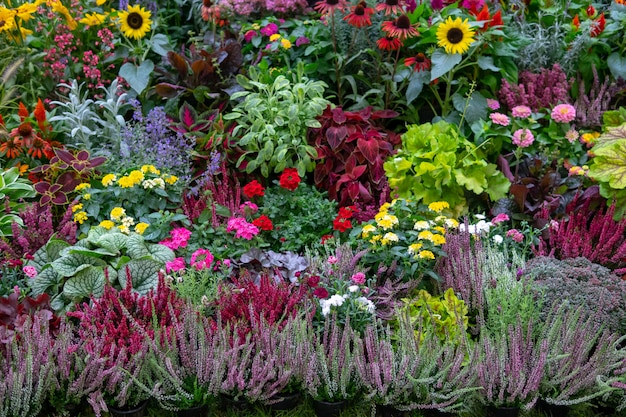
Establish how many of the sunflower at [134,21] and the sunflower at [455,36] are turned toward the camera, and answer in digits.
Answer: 2

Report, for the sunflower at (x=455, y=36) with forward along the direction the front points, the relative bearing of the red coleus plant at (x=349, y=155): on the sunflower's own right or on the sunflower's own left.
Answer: on the sunflower's own right

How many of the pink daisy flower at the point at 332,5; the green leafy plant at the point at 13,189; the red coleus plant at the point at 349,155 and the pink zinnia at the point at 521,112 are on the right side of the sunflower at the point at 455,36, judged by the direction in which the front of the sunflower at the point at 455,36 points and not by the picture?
3

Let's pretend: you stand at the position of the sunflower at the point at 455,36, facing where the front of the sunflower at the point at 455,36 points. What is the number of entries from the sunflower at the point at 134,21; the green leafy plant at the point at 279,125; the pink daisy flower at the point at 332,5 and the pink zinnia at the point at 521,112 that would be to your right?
3

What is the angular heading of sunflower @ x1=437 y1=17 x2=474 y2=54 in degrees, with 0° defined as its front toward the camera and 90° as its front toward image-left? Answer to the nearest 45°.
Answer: approximately 0°

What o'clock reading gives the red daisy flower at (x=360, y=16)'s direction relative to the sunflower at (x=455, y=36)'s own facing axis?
The red daisy flower is roughly at 3 o'clock from the sunflower.

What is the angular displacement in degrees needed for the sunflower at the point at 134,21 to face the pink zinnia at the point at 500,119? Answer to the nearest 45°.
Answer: approximately 90° to its left

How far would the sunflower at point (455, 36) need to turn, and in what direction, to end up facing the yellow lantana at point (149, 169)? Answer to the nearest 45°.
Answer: approximately 90° to its right
